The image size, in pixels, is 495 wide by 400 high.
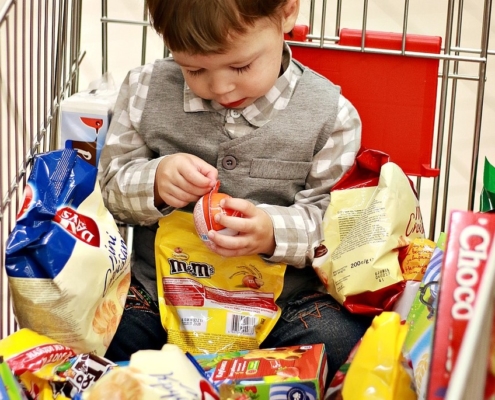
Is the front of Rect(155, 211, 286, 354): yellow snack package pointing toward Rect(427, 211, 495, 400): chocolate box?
no

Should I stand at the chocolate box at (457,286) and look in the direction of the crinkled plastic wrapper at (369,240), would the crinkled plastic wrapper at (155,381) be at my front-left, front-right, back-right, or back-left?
front-left

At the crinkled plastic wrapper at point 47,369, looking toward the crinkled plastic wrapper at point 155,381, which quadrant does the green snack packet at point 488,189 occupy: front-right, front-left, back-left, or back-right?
front-left

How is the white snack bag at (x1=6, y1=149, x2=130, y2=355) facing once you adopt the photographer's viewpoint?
facing the viewer and to the right of the viewer
